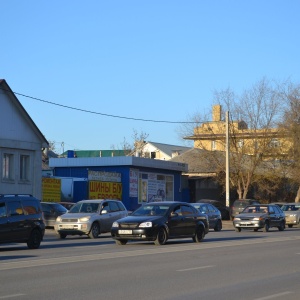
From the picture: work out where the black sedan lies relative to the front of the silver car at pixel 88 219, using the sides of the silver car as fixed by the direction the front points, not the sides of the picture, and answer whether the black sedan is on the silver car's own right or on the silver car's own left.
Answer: on the silver car's own left

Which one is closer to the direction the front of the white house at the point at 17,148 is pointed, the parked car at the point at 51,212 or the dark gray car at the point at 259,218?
the parked car

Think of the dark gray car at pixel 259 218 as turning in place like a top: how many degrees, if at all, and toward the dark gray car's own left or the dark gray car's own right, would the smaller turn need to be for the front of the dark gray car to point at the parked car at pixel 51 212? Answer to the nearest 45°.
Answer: approximately 45° to the dark gray car's own right

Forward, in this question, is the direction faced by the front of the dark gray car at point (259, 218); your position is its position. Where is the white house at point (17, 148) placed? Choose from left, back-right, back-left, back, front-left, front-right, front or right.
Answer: front-right

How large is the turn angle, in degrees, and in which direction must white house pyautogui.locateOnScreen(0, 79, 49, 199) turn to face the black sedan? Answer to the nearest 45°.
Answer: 0° — it already faces it

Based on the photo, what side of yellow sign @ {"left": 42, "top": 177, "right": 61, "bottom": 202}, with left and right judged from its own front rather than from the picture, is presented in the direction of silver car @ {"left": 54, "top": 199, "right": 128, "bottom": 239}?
front
